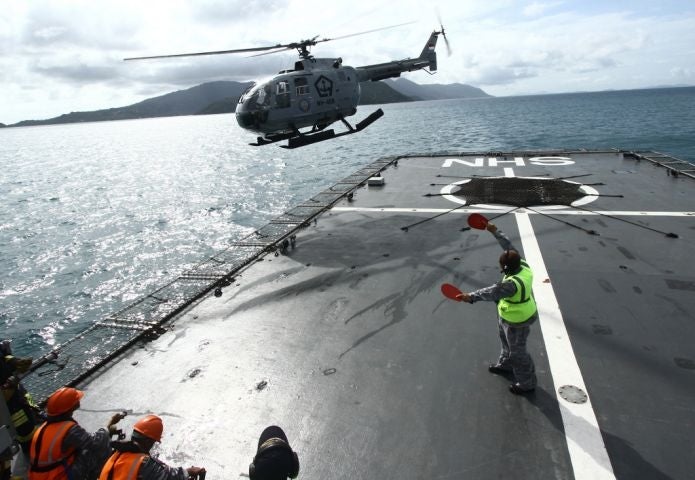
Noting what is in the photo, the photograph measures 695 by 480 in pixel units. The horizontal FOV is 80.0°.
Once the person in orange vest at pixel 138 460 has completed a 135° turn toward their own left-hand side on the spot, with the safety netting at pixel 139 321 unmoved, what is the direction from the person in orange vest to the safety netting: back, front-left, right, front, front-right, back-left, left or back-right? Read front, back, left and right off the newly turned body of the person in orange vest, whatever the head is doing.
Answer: right

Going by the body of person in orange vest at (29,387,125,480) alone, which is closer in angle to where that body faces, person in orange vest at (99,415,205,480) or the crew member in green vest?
the crew member in green vest

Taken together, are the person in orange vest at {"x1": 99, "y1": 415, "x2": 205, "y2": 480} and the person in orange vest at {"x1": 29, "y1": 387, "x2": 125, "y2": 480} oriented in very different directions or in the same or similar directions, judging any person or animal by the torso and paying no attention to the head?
same or similar directions

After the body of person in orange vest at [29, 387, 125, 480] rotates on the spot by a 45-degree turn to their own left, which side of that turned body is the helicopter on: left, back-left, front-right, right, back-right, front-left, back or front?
front-right

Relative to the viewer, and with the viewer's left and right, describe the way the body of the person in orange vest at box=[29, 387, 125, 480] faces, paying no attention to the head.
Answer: facing away from the viewer and to the right of the viewer

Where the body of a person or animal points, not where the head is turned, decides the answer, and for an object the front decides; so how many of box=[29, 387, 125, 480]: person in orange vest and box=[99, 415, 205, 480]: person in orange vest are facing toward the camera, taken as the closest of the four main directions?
0

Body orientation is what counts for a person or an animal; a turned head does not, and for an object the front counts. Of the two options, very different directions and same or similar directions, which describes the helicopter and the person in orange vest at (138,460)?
very different directions

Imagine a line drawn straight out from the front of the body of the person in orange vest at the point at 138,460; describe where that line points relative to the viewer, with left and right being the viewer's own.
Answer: facing away from the viewer and to the right of the viewer

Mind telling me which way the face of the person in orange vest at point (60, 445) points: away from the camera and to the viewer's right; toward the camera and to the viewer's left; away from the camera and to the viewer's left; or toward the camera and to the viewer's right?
away from the camera and to the viewer's right

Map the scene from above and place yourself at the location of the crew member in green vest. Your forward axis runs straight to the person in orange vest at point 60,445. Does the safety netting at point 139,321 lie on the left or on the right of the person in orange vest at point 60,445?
right

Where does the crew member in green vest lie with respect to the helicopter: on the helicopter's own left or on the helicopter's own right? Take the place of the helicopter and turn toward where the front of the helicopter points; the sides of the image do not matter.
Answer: on the helicopter's own left

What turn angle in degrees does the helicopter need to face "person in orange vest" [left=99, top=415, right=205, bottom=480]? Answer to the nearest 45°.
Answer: approximately 45° to its left

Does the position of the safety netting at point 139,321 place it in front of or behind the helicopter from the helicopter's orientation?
in front

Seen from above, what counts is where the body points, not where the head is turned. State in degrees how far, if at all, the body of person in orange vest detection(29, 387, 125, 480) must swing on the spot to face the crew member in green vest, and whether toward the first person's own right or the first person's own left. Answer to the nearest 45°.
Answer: approximately 45° to the first person's own right

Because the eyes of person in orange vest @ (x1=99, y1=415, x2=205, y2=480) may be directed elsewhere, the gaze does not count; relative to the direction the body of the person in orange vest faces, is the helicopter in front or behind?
in front

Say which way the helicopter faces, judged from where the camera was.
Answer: facing the viewer and to the left of the viewer

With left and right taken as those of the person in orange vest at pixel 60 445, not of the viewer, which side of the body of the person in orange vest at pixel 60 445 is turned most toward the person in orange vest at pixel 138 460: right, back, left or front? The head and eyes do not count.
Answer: right
